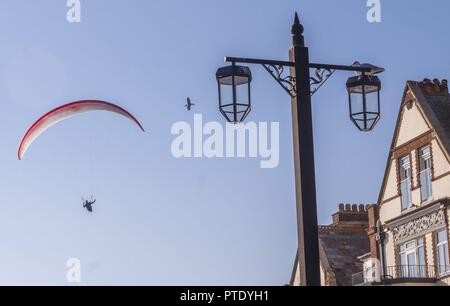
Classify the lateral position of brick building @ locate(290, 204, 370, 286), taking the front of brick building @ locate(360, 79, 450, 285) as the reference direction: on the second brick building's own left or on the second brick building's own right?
on the second brick building's own right

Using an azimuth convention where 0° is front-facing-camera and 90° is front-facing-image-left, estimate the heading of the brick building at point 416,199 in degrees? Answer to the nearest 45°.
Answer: approximately 45°
